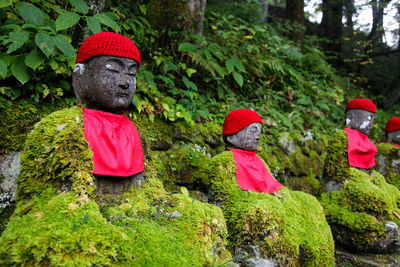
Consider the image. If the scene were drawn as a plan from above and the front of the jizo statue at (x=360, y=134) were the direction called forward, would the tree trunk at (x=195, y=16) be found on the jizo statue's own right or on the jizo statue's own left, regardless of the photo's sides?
on the jizo statue's own right

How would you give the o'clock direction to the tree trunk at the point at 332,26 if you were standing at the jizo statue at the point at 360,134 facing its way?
The tree trunk is roughly at 7 o'clock from the jizo statue.

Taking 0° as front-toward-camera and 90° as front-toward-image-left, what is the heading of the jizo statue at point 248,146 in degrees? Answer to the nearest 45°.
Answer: approximately 315°

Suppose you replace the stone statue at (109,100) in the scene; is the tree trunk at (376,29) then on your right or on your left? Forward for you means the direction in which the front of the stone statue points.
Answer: on your left

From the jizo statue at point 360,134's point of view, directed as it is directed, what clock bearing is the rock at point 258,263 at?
The rock is roughly at 2 o'clock from the jizo statue.

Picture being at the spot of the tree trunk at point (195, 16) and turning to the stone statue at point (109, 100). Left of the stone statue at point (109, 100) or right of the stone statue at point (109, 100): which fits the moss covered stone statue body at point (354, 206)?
left

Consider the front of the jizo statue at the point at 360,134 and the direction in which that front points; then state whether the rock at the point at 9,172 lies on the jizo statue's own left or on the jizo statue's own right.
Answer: on the jizo statue's own right

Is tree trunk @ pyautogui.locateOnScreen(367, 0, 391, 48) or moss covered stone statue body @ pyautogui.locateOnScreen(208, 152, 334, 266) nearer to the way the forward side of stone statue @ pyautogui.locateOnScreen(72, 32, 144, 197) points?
the moss covered stone statue body

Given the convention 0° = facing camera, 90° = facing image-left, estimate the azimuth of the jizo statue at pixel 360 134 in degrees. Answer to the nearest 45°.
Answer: approximately 315°

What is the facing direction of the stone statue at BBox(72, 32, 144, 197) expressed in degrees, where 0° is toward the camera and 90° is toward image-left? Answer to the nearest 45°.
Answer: approximately 315°
